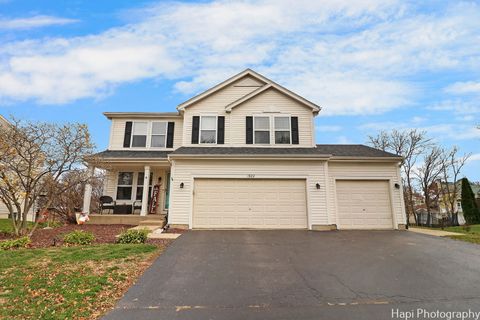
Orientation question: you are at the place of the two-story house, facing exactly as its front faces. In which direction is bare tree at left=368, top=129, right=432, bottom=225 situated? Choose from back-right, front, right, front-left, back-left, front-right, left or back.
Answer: back-left

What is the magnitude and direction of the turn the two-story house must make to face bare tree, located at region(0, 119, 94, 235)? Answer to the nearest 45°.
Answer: approximately 90° to its right

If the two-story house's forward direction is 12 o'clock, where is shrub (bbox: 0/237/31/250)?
The shrub is roughly at 2 o'clock from the two-story house.

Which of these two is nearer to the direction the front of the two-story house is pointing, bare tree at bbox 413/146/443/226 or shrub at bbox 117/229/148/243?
the shrub

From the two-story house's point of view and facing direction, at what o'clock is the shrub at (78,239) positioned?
The shrub is roughly at 2 o'clock from the two-story house.

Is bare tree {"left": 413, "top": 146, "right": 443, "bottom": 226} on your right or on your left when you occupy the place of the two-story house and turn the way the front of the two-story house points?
on your left

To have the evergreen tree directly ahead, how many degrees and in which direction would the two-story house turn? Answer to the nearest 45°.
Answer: approximately 135° to its left

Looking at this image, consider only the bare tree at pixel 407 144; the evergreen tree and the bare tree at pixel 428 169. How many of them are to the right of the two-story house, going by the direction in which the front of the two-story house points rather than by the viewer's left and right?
0

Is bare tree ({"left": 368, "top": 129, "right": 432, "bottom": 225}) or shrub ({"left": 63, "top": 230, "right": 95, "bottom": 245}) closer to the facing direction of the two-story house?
the shrub

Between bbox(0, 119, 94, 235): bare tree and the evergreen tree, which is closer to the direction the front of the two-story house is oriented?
the bare tree

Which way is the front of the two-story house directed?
toward the camera
